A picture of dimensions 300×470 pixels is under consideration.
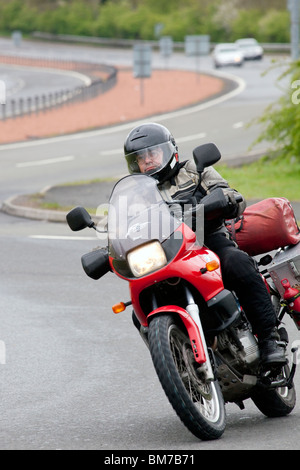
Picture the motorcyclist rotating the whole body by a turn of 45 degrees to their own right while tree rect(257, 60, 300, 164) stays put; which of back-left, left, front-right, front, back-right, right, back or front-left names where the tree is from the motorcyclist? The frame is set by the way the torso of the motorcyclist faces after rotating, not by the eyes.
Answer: right

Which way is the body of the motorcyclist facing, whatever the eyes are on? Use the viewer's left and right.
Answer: facing the viewer and to the left of the viewer

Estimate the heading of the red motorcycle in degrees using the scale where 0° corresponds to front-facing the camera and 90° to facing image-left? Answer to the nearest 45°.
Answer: approximately 45°

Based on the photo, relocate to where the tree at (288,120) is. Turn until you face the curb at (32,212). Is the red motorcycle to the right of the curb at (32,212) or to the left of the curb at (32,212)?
left

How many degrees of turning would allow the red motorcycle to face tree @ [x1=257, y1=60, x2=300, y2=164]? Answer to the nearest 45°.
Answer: approximately 135° to its right

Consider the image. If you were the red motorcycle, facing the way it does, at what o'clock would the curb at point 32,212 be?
The curb is roughly at 4 o'clock from the red motorcycle.
